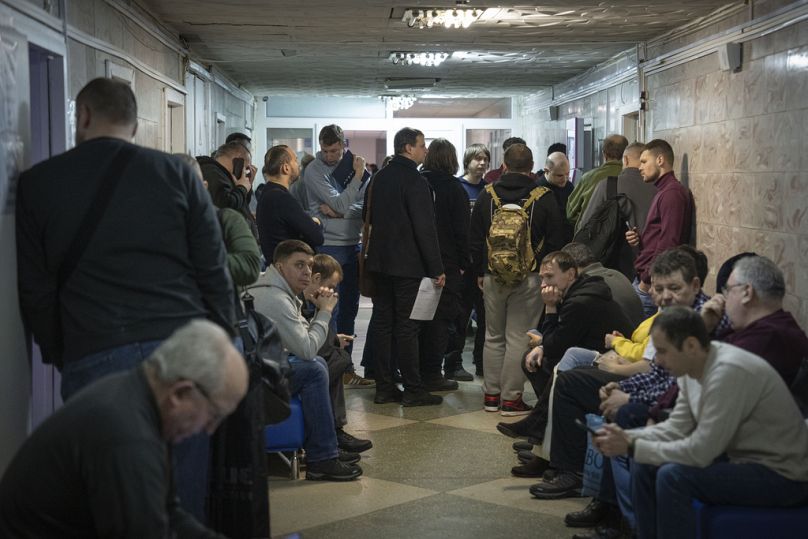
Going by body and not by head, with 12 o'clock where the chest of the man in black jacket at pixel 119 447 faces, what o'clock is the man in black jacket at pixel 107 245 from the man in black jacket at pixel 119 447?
the man in black jacket at pixel 107 245 is roughly at 9 o'clock from the man in black jacket at pixel 119 447.

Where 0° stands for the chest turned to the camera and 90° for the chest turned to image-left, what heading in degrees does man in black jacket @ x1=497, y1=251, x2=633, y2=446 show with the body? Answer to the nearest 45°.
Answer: approximately 90°

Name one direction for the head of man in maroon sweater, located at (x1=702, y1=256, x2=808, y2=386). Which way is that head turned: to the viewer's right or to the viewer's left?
to the viewer's left

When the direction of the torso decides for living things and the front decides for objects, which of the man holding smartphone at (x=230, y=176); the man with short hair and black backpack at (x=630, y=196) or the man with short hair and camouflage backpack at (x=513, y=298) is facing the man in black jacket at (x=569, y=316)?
the man holding smartphone

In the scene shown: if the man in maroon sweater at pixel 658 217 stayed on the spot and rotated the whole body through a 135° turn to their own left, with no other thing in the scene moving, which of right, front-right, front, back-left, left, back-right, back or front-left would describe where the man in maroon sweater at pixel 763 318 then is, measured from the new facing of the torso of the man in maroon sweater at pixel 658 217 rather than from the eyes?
front-right

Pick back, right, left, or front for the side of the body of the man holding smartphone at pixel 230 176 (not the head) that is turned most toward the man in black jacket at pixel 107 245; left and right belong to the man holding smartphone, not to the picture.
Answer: right

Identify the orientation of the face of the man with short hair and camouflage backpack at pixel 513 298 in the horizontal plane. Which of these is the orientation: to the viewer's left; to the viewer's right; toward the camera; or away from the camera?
away from the camera

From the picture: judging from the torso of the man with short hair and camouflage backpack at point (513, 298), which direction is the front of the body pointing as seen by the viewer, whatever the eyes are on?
away from the camera

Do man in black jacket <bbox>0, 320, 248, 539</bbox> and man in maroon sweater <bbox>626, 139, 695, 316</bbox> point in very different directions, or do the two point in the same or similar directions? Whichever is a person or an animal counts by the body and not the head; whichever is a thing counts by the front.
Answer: very different directions

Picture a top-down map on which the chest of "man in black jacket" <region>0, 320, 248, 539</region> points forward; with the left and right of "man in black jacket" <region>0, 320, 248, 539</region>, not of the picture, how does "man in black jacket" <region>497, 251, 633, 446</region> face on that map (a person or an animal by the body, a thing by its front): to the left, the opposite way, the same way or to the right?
the opposite way

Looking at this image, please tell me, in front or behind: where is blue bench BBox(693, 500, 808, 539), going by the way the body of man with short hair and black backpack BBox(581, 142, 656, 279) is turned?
behind

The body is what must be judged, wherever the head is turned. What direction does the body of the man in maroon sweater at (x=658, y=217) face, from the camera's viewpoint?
to the viewer's left

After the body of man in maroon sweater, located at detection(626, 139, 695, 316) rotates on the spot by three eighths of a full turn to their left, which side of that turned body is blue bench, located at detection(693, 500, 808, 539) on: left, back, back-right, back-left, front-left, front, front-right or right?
front-right

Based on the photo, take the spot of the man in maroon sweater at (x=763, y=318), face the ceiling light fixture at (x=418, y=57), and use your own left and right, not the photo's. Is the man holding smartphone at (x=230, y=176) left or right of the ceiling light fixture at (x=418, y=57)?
left

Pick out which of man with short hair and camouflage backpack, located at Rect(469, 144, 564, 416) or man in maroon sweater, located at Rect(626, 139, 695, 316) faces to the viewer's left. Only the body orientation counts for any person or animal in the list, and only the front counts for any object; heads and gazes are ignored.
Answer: the man in maroon sweater

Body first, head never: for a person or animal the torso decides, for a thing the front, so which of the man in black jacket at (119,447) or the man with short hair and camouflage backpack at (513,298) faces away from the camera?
the man with short hair and camouflage backpack
